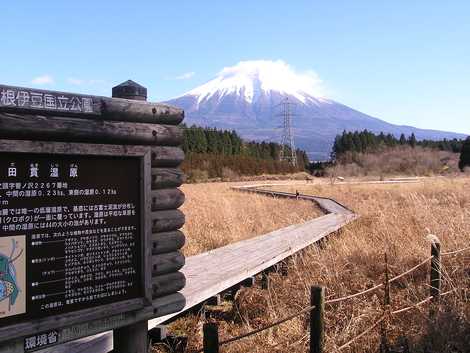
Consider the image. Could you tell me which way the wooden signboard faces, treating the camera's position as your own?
facing the viewer and to the right of the viewer

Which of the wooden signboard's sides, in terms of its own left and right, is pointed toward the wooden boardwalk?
left
